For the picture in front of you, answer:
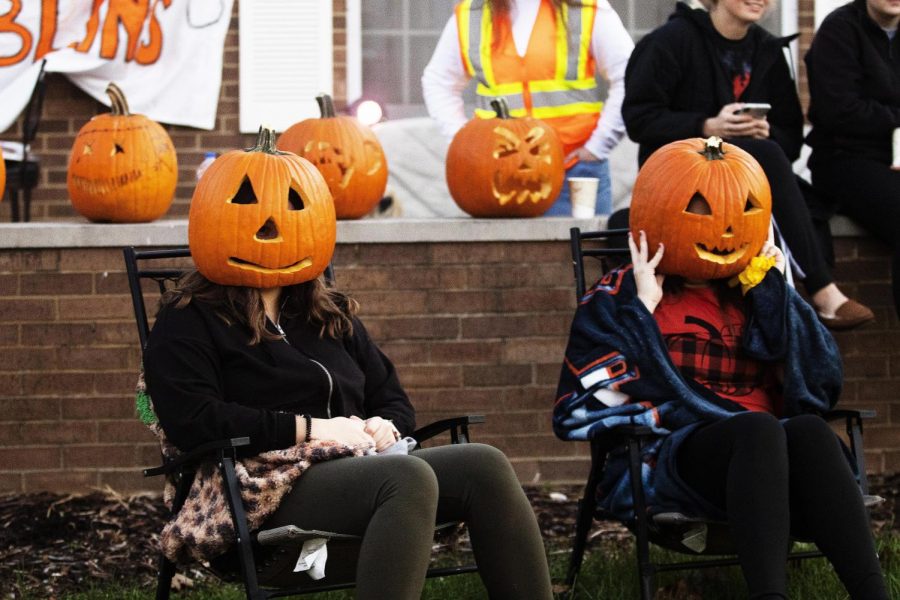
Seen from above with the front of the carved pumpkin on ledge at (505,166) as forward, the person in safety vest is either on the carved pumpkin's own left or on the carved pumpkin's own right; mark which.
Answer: on the carved pumpkin's own left

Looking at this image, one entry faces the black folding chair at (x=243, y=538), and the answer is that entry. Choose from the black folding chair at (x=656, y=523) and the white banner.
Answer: the white banner

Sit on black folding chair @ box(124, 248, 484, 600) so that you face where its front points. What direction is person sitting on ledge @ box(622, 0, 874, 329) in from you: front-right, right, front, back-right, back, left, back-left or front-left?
left

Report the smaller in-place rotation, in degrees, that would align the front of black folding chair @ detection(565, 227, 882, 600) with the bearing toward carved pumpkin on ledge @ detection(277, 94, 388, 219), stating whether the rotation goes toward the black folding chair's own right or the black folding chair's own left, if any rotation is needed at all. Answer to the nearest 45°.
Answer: approximately 180°

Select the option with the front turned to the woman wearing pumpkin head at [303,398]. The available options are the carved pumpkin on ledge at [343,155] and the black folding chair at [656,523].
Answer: the carved pumpkin on ledge

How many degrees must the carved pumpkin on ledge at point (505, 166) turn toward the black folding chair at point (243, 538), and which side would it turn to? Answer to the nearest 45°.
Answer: approximately 45° to its right

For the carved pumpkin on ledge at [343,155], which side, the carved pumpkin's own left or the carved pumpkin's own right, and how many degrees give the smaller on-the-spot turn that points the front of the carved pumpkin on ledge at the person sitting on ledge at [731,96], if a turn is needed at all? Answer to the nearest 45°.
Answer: approximately 90° to the carved pumpkin's own left

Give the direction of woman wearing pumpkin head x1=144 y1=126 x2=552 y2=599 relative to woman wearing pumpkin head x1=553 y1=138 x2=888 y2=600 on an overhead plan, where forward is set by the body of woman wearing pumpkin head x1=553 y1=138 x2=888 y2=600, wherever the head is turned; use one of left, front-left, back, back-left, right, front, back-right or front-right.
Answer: right

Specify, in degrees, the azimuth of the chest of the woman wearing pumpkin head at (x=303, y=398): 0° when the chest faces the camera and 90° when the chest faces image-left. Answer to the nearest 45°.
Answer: approximately 315°
